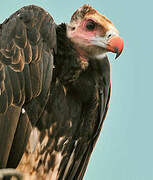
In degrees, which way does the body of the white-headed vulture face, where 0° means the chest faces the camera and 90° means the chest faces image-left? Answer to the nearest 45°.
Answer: approximately 315°
